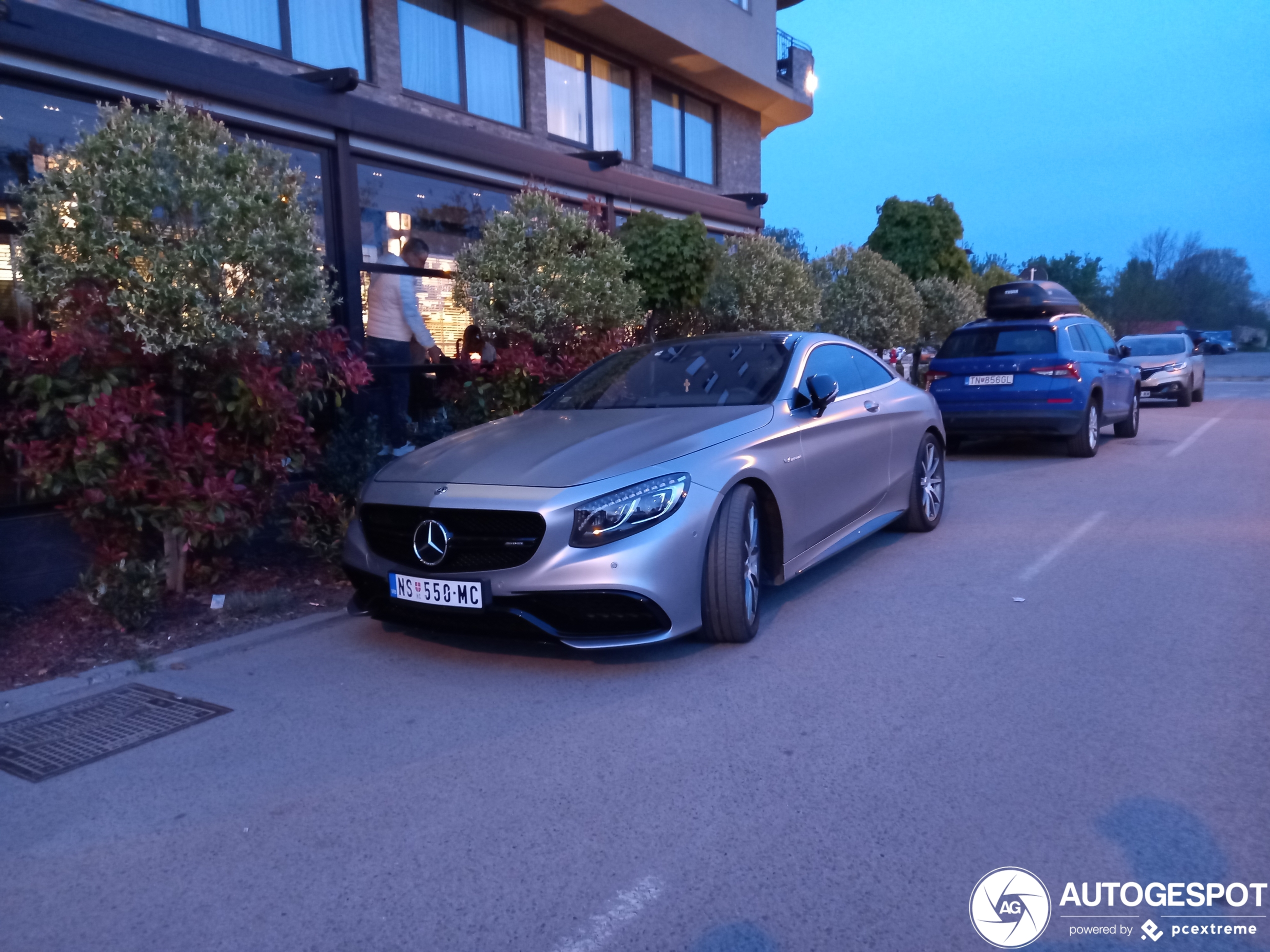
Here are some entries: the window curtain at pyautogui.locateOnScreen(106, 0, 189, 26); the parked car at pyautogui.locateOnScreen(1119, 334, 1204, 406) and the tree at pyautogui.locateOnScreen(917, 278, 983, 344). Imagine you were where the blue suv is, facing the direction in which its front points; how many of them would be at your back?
1

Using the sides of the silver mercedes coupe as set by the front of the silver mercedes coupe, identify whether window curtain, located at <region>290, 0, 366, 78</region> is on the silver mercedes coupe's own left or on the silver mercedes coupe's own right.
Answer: on the silver mercedes coupe's own right

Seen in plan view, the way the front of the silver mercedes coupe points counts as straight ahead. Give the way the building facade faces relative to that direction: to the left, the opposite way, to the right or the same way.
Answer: to the left

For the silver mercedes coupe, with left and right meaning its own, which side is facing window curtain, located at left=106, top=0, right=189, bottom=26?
right

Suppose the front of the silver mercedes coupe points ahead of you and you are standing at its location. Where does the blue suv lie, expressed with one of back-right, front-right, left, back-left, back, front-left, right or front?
back

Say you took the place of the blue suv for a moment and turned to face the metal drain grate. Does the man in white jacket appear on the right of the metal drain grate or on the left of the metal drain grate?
right

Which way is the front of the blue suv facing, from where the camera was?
facing away from the viewer and to the right of the viewer

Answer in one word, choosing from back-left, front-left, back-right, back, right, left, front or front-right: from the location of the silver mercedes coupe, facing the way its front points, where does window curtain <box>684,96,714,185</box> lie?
back-right

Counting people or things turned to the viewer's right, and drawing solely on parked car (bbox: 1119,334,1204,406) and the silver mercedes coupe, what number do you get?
0

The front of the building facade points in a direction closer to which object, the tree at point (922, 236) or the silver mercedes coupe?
the silver mercedes coupe

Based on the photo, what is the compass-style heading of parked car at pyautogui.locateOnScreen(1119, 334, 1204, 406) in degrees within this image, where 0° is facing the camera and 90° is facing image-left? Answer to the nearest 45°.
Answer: approximately 45°

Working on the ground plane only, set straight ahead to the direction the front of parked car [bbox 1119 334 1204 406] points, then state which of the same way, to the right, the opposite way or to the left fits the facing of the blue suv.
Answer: the opposite way

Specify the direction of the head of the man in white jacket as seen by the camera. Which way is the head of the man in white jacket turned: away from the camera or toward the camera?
away from the camera

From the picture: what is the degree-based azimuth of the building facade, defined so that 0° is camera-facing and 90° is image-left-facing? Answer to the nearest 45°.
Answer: approximately 315°

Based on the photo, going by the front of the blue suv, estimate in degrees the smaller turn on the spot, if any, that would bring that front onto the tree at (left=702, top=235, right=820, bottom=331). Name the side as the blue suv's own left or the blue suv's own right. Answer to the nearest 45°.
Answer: approximately 135° to the blue suv's own left
